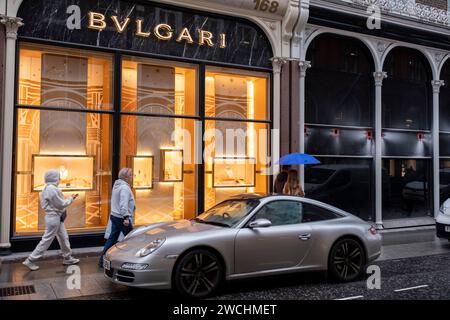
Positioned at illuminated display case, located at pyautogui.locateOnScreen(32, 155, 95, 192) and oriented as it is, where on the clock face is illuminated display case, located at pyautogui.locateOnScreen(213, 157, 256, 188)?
illuminated display case, located at pyautogui.locateOnScreen(213, 157, 256, 188) is roughly at 9 o'clock from illuminated display case, located at pyautogui.locateOnScreen(32, 155, 95, 192).

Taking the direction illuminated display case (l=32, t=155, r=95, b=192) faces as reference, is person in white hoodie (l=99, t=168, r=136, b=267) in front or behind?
in front

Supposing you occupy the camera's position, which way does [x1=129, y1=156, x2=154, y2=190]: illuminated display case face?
facing the viewer

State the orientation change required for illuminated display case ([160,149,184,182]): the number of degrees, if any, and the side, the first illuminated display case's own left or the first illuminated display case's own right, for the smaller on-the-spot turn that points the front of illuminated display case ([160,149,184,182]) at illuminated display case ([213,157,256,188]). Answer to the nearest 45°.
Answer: approximately 90° to the first illuminated display case's own left

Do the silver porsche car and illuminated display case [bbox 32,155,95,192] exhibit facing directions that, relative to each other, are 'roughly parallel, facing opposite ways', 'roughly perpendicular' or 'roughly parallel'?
roughly perpendicular

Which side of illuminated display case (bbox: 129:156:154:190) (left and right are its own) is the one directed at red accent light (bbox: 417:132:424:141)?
left

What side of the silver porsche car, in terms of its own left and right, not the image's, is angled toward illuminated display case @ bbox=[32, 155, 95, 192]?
right

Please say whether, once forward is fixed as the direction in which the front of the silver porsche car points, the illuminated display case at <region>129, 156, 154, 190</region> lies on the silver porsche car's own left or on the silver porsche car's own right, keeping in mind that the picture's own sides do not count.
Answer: on the silver porsche car's own right

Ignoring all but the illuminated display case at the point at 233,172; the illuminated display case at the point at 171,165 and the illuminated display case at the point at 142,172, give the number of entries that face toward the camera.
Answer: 3

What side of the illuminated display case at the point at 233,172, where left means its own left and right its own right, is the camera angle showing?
front

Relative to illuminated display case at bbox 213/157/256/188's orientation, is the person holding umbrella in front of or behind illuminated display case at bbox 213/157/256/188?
in front

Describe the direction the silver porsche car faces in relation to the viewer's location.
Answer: facing the viewer and to the left of the viewer

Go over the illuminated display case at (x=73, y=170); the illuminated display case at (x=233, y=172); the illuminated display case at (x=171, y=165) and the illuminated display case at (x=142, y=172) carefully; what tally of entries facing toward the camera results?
4

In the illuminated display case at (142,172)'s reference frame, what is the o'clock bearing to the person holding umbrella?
The person holding umbrella is roughly at 10 o'clock from the illuminated display case.
